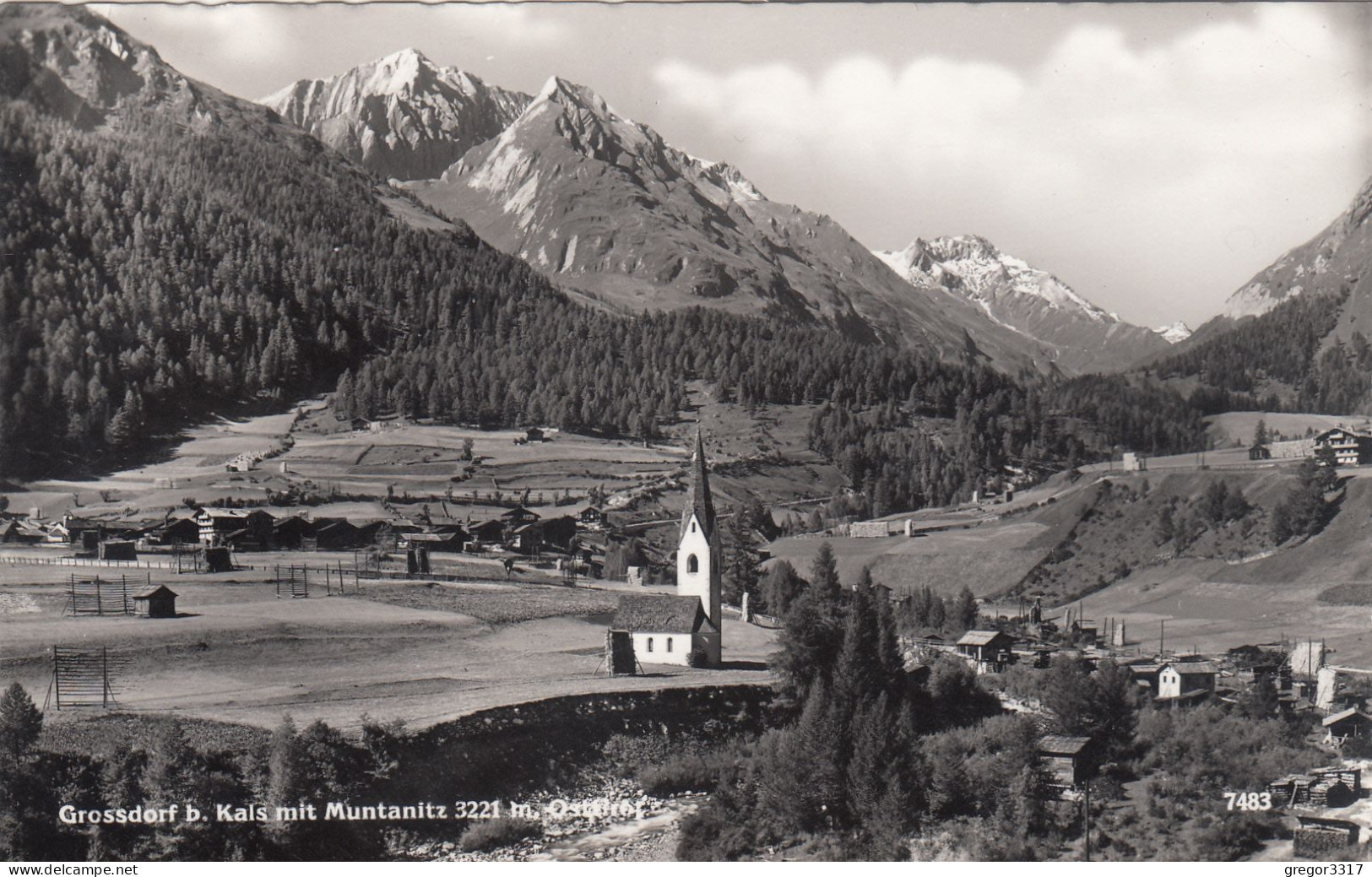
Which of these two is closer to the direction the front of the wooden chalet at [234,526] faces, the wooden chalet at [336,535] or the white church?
the white church

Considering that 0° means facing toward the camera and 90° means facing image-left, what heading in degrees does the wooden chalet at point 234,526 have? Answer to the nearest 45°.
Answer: approximately 45°

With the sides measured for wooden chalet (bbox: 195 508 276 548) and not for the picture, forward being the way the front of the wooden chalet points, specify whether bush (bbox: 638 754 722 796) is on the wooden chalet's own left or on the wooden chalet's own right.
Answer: on the wooden chalet's own left

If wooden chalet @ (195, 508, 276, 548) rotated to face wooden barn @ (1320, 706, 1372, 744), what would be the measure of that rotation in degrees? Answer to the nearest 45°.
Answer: approximately 90° to its left

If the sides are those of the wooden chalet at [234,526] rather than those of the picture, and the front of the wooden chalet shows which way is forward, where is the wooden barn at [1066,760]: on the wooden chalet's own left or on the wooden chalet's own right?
on the wooden chalet's own left

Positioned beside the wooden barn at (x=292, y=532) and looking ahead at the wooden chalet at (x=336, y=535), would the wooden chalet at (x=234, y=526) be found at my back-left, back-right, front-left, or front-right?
back-left

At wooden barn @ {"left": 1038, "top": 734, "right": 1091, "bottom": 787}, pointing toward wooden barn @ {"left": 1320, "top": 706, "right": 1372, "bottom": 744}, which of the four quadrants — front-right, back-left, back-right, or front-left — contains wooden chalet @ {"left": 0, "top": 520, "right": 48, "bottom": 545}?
back-left
